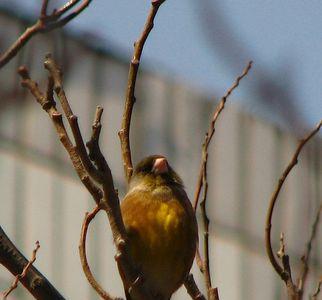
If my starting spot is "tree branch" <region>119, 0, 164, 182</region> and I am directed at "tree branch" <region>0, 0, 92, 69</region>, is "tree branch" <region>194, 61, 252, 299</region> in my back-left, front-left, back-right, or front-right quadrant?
back-left

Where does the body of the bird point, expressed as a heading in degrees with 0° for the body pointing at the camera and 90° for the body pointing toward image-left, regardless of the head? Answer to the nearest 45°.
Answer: approximately 0°

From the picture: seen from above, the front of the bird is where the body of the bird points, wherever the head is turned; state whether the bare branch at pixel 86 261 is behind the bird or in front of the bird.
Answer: in front

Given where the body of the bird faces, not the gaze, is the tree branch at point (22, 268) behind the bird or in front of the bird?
in front
